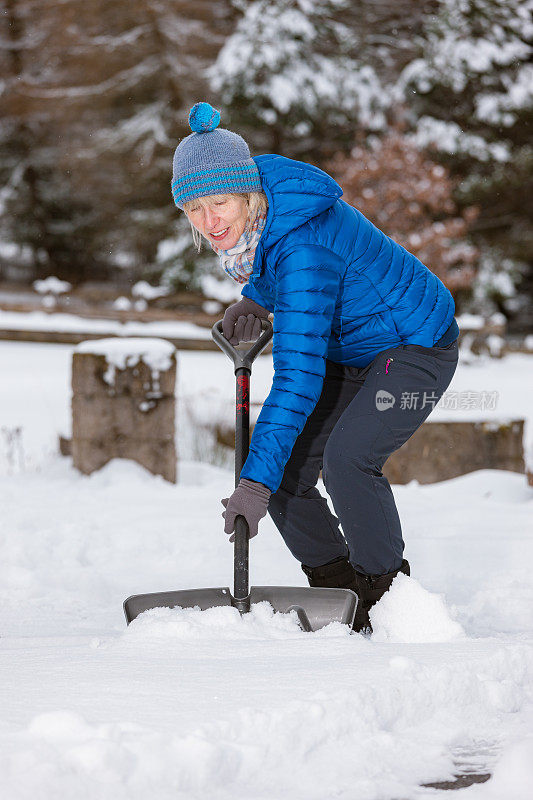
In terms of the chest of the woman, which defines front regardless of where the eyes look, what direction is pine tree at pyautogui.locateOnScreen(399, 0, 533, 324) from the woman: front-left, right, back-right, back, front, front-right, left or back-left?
back-right

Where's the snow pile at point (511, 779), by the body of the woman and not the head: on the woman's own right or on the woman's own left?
on the woman's own left

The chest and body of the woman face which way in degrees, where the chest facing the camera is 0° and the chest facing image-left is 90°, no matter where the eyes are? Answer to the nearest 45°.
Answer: approximately 45°

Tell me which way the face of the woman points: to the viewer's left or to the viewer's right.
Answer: to the viewer's left

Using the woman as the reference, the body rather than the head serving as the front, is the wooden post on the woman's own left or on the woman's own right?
on the woman's own right

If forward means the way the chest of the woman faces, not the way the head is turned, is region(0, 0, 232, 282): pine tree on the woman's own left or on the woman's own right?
on the woman's own right
